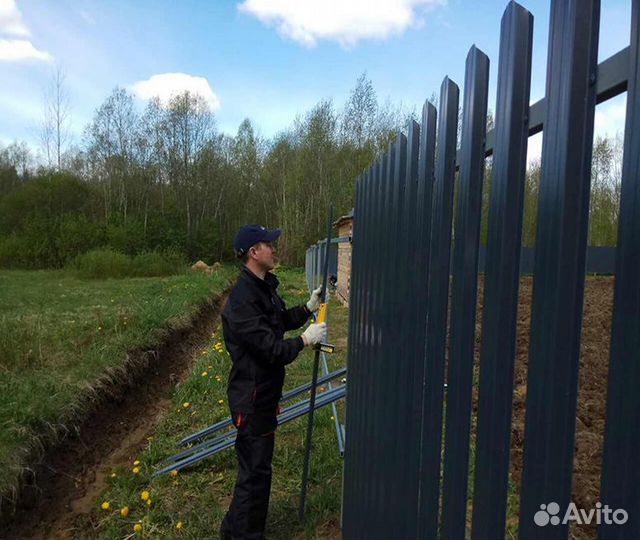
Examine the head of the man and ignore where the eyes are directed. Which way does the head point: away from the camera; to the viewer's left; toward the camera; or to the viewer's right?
to the viewer's right

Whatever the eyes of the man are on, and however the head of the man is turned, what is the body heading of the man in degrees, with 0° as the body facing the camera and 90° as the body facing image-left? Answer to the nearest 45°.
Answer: approximately 270°

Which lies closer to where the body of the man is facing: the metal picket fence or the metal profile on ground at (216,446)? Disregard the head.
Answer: the metal picket fence

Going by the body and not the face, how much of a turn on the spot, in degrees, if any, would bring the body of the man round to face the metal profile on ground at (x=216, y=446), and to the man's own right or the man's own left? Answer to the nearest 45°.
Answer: approximately 90° to the man's own left

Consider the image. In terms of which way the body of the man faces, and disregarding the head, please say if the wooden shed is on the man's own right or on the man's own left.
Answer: on the man's own left
